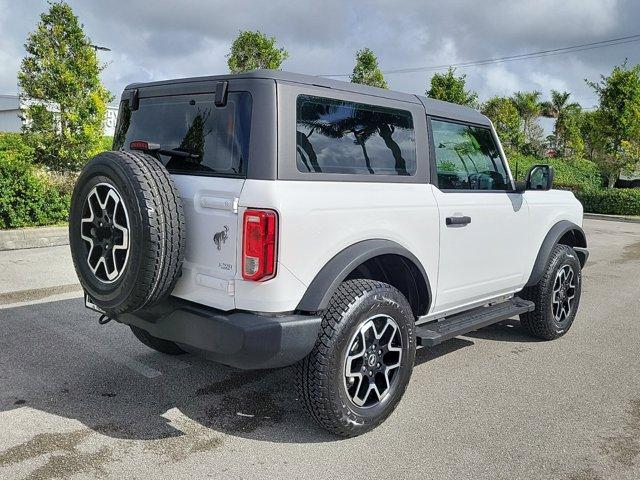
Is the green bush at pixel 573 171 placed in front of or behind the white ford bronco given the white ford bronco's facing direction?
in front

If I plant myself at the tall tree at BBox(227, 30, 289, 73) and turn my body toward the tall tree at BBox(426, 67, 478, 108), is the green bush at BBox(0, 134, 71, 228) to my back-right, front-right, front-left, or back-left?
back-right

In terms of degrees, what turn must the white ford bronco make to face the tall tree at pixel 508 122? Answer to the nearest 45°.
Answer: approximately 45° to its left

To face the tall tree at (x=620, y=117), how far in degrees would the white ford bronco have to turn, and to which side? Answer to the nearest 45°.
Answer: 0° — it already faces it

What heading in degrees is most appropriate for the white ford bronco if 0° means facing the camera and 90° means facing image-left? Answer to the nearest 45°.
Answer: approximately 225°

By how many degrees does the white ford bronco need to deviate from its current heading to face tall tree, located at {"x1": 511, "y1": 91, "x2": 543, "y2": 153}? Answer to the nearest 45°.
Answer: approximately 45° to its left

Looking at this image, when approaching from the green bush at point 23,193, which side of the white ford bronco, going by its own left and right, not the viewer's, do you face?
left

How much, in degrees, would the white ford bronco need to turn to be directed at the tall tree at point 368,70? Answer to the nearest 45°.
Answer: approximately 45° to its left

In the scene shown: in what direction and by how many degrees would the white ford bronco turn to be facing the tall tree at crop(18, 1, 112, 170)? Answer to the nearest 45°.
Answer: approximately 90° to its left

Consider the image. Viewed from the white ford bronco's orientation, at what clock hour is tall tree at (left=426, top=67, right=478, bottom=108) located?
The tall tree is roughly at 11 o'clock from the white ford bronco.

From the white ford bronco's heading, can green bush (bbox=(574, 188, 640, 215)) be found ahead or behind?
ahead
